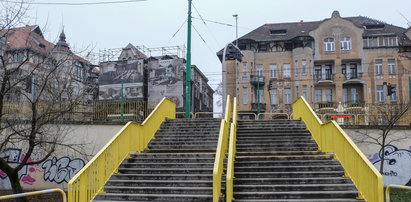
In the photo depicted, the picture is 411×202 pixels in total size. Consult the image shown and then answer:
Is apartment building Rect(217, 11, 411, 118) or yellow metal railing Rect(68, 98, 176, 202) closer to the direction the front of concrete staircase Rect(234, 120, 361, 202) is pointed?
the yellow metal railing

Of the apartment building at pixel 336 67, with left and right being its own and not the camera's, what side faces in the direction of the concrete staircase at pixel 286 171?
front

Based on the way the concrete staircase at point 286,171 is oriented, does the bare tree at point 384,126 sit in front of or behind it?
behind

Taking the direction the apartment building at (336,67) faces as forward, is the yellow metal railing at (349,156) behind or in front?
in front

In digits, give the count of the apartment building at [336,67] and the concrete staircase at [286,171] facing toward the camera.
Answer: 2

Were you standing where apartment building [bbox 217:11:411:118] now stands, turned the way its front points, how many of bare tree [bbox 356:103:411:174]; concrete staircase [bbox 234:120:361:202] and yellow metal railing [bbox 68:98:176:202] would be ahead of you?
3

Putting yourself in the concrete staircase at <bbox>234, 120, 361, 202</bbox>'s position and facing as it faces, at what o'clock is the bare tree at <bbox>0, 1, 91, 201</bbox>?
The bare tree is roughly at 3 o'clock from the concrete staircase.

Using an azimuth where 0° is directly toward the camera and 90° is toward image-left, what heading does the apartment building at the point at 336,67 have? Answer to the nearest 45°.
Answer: approximately 0°

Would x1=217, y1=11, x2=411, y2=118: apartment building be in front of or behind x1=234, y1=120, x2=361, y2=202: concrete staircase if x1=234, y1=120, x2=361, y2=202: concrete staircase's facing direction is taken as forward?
behind

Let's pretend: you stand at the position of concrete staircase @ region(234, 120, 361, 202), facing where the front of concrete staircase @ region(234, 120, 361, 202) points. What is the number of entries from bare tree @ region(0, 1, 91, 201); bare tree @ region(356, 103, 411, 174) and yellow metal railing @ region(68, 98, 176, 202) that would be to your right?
2

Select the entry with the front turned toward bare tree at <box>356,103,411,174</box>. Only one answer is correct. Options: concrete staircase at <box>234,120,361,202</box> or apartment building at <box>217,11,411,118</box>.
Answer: the apartment building

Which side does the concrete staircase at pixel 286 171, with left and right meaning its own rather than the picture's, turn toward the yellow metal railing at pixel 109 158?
right
